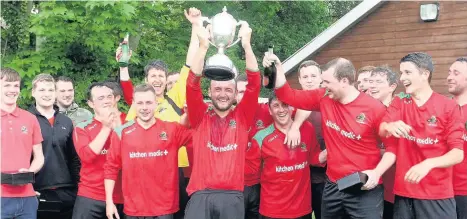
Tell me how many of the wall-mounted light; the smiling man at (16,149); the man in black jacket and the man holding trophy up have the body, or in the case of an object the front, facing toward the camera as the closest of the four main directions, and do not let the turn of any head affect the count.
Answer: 4

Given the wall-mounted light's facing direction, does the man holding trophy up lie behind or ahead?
ahead

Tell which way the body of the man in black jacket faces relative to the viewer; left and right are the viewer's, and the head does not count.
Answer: facing the viewer

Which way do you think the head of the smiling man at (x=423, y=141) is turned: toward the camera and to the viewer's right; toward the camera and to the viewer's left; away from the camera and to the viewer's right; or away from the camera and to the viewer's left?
toward the camera and to the viewer's left

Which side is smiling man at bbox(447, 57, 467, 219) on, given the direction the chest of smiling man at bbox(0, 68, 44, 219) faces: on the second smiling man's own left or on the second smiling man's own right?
on the second smiling man's own left

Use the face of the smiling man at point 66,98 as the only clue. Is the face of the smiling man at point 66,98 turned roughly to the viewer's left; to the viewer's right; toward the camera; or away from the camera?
toward the camera

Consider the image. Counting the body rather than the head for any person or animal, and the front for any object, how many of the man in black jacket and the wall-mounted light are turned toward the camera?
2

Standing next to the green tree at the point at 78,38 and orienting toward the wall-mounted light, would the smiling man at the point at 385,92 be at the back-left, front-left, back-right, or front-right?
front-right

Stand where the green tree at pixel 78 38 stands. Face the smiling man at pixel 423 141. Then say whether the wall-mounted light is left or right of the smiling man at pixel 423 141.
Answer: left

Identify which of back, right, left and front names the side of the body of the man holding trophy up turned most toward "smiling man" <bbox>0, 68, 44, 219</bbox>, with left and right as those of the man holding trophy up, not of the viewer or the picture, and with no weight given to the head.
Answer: right

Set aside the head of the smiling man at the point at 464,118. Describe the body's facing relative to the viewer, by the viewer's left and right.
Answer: facing the viewer and to the left of the viewer

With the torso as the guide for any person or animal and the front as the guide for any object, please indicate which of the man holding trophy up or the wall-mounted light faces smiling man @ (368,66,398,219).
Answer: the wall-mounted light

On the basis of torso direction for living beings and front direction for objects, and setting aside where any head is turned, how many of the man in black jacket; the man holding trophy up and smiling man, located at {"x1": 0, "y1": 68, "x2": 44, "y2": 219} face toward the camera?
3

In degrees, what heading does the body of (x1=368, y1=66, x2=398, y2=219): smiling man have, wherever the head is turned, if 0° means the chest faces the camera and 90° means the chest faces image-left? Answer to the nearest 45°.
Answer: approximately 45°

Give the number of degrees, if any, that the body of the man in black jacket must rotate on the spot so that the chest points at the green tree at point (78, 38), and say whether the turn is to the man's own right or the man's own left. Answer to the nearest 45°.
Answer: approximately 180°

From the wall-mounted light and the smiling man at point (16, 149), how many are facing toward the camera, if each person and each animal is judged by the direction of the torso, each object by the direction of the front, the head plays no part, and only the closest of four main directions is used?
2

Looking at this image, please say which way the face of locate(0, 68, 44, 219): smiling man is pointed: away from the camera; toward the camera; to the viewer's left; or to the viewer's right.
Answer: toward the camera

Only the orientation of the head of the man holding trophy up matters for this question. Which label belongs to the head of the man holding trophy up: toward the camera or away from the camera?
toward the camera
